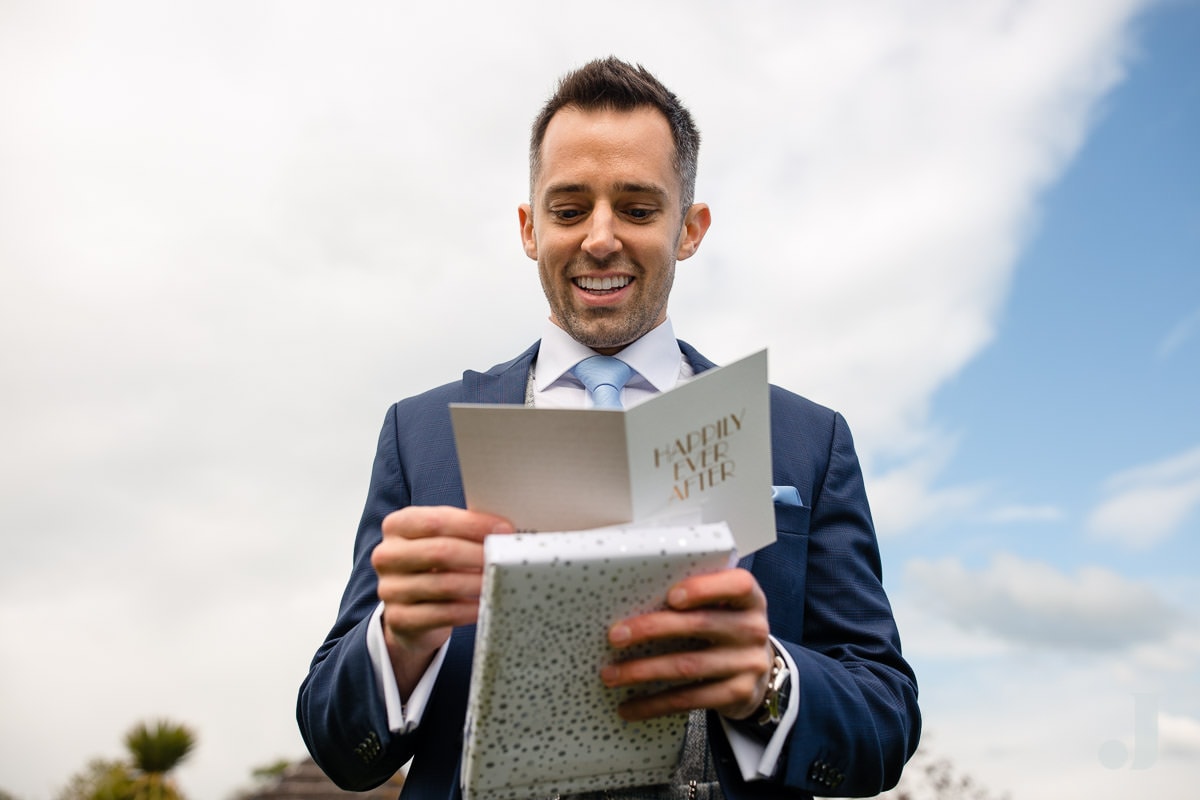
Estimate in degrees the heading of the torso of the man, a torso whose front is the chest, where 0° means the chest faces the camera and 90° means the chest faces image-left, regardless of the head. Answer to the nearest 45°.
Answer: approximately 0°
